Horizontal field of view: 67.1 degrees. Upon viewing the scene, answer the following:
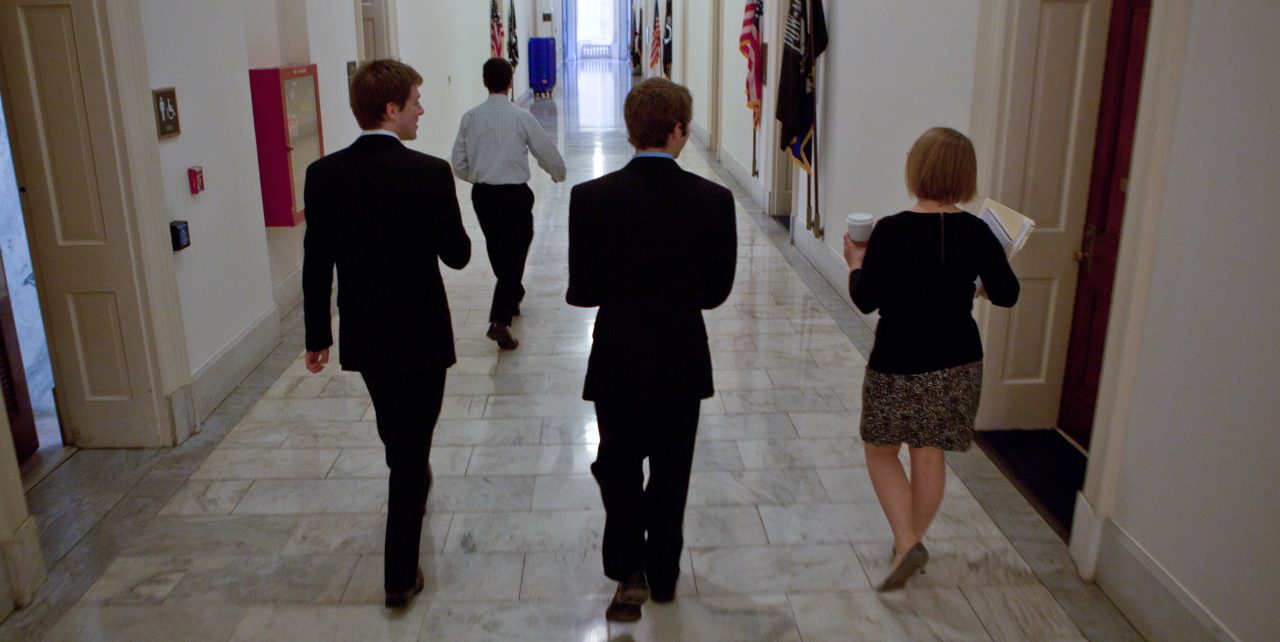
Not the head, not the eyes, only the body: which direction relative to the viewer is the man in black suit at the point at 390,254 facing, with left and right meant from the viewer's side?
facing away from the viewer

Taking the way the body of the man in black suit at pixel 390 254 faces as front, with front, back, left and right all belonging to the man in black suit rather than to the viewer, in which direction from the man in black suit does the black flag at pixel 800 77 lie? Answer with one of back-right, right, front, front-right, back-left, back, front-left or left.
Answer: front-right

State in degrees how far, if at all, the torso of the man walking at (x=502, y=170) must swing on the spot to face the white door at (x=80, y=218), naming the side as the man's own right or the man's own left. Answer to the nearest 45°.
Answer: approximately 135° to the man's own left

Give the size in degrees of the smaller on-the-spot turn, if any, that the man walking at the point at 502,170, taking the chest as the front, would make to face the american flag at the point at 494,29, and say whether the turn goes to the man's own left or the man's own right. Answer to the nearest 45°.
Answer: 0° — they already face it

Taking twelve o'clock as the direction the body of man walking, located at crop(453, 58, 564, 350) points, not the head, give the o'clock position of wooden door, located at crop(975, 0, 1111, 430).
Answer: The wooden door is roughly at 4 o'clock from the man walking.

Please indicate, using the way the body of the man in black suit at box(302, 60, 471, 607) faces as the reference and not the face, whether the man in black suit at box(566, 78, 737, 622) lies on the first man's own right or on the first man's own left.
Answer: on the first man's own right

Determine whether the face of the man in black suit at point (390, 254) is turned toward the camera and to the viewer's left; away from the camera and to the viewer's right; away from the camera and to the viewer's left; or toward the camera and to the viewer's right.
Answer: away from the camera and to the viewer's right

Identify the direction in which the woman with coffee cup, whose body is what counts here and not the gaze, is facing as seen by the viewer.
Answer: away from the camera

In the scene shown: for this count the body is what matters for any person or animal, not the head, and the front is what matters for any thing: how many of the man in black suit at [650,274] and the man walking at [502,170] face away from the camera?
2

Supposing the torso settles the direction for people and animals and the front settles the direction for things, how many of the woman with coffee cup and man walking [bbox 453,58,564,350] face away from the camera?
2

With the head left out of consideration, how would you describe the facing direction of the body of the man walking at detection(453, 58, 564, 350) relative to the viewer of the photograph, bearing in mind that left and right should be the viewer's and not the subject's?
facing away from the viewer

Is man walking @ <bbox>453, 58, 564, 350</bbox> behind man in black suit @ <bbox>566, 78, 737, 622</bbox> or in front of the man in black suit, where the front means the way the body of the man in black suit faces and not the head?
in front

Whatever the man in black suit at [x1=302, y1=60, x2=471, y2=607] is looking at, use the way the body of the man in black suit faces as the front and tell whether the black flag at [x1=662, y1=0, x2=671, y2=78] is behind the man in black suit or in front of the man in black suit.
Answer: in front

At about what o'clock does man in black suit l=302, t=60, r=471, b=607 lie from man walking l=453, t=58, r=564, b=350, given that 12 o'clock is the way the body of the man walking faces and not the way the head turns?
The man in black suit is roughly at 6 o'clock from the man walking.

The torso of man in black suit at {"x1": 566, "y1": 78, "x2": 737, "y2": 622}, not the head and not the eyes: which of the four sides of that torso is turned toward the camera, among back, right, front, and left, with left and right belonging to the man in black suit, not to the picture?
back
